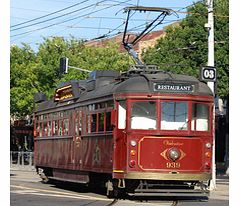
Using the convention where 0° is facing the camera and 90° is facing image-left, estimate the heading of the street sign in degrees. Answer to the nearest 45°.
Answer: approximately 0°

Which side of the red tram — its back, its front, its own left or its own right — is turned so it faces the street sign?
left

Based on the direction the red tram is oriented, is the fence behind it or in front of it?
behind

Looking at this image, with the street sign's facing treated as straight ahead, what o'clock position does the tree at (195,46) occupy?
The tree is roughly at 6 o'clock from the street sign.

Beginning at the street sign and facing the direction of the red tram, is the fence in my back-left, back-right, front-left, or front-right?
back-right

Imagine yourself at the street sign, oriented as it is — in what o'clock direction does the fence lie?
The fence is roughly at 5 o'clock from the street sign.
